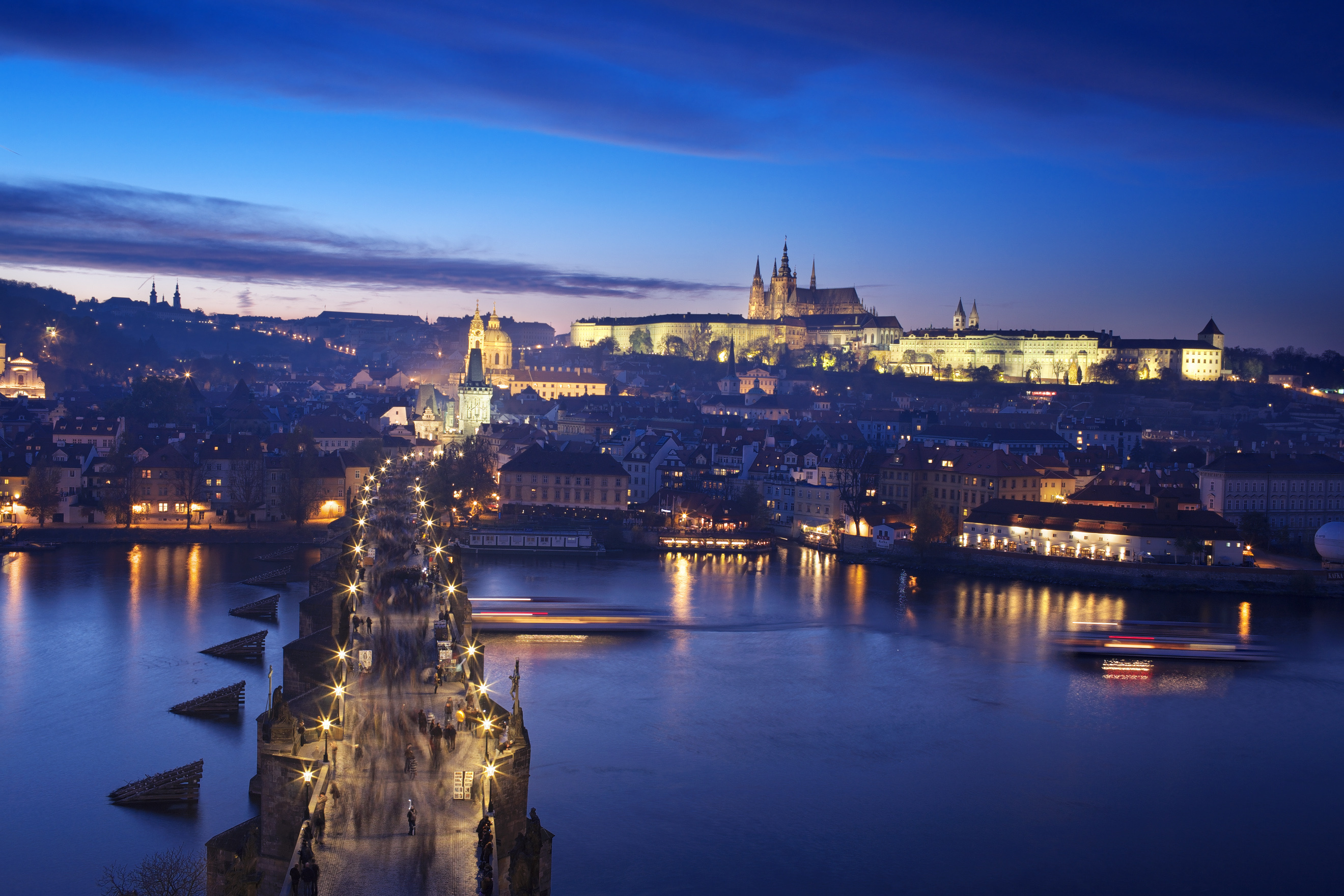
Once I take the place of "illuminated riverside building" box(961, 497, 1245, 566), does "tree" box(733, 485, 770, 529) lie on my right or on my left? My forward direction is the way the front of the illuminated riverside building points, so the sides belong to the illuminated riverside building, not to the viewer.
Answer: on my right

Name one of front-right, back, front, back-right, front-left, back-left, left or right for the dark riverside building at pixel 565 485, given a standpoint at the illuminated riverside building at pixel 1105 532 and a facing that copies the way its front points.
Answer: right

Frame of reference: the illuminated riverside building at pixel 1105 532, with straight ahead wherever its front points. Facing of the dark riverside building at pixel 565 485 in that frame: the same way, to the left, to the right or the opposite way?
the same way

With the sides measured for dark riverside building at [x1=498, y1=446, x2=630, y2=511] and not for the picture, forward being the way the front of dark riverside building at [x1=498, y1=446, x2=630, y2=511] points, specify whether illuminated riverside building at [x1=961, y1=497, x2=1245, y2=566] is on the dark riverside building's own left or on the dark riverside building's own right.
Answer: on the dark riverside building's own left

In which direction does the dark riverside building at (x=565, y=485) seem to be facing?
toward the camera

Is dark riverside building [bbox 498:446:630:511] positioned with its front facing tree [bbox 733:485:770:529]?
no

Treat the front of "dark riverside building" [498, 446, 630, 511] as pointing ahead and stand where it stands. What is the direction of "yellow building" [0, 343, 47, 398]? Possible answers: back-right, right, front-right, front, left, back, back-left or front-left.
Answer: back-right

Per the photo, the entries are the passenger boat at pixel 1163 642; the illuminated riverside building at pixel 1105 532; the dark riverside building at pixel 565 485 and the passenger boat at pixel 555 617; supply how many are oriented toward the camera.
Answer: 2

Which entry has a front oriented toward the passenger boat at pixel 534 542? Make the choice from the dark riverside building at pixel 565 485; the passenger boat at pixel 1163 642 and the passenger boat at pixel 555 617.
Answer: the dark riverside building

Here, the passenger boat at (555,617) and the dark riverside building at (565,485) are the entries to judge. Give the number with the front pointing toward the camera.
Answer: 1

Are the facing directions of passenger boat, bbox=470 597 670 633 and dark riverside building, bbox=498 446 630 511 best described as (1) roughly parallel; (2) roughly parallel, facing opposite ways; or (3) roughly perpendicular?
roughly perpendicular

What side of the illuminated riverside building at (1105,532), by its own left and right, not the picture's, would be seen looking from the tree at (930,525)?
right
